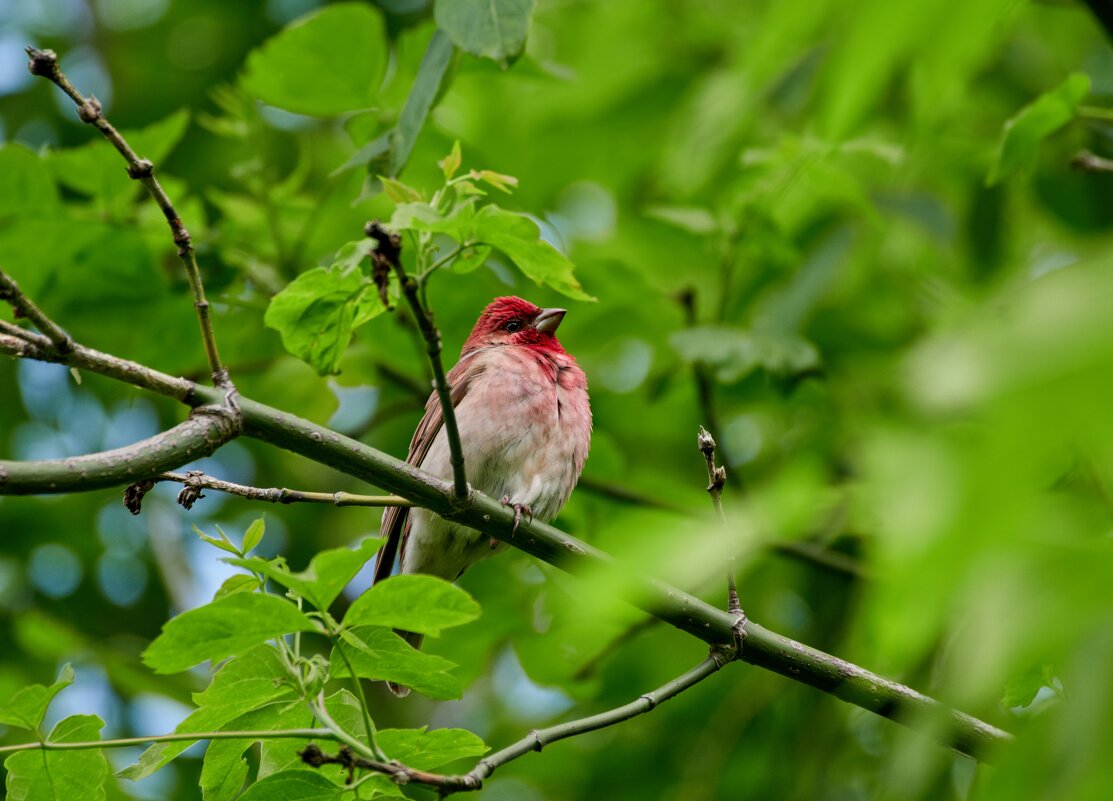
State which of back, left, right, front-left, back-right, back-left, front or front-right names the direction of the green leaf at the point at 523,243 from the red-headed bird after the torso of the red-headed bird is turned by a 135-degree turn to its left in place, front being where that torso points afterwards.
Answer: back

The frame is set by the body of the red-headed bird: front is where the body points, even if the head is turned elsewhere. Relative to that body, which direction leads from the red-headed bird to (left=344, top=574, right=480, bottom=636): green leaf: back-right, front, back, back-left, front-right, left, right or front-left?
front-right

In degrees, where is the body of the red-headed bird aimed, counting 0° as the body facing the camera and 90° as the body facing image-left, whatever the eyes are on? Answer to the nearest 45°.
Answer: approximately 315°

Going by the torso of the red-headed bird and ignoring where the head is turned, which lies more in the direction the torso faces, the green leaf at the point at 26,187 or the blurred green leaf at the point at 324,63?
the blurred green leaf

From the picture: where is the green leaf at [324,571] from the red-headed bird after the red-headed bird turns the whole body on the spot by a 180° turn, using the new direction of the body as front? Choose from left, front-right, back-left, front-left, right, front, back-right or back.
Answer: back-left

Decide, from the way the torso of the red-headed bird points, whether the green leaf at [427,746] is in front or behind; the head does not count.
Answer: in front

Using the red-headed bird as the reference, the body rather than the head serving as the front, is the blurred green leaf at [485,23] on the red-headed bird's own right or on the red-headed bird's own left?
on the red-headed bird's own right
